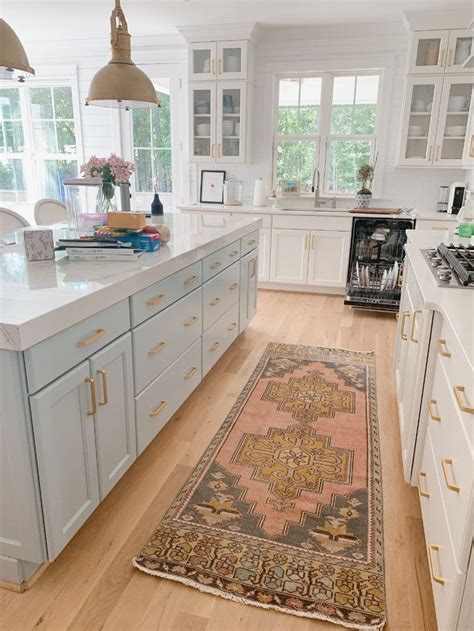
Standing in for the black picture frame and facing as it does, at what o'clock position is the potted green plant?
The potted green plant is roughly at 10 o'clock from the black picture frame.

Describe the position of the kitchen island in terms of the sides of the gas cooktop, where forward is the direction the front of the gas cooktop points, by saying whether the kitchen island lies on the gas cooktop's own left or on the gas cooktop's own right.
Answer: on the gas cooktop's own left

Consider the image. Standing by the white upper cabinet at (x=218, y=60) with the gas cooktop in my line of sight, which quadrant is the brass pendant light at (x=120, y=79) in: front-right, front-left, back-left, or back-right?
front-right

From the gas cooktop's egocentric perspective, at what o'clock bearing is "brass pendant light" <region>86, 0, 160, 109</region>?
The brass pendant light is roughly at 12 o'clock from the gas cooktop.

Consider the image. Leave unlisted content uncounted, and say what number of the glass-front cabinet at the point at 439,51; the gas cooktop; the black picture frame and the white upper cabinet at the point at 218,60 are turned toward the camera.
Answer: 3

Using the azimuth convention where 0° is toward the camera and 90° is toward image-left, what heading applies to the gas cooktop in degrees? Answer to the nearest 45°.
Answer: approximately 90°

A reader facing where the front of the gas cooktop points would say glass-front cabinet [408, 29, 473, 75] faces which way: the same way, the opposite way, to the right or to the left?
to the left

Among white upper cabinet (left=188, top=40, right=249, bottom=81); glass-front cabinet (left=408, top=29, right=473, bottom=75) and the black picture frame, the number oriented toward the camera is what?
3

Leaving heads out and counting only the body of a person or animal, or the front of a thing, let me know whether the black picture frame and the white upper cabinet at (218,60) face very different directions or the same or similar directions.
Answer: same or similar directions

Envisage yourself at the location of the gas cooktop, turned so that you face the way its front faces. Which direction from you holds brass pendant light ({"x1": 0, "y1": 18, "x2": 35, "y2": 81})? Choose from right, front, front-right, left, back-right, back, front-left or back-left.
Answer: front

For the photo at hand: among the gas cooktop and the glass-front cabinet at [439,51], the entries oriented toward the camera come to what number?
1

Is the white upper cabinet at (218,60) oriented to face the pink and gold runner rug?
yes

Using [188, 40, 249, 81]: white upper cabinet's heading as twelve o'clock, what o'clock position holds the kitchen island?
The kitchen island is roughly at 12 o'clock from the white upper cabinet.

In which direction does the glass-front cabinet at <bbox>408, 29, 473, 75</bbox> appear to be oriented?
toward the camera
